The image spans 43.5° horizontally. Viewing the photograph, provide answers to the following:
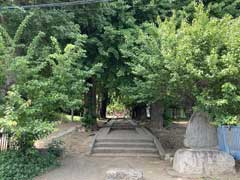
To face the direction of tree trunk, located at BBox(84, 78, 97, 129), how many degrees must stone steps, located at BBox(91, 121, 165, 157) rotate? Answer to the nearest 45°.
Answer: approximately 180°

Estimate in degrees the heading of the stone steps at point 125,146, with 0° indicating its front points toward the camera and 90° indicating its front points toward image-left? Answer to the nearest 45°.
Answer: approximately 0°

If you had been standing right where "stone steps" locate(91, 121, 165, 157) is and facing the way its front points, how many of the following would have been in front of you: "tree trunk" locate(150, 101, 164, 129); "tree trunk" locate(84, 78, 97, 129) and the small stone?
1

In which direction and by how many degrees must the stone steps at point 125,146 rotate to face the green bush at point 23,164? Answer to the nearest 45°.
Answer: approximately 45° to its right

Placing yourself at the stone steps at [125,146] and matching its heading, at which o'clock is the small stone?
The small stone is roughly at 12 o'clock from the stone steps.

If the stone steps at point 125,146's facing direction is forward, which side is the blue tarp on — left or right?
on its left

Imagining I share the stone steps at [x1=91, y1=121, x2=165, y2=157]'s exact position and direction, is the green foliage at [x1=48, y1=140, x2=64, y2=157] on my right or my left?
on my right

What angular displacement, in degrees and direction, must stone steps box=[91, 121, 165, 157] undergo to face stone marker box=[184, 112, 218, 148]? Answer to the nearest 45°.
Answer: approximately 45° to its left

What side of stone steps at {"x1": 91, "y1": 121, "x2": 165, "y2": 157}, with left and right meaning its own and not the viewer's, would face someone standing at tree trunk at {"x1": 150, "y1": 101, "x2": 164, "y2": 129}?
back

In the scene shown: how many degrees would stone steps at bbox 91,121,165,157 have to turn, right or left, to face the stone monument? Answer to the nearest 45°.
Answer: approximately 45° to its left
